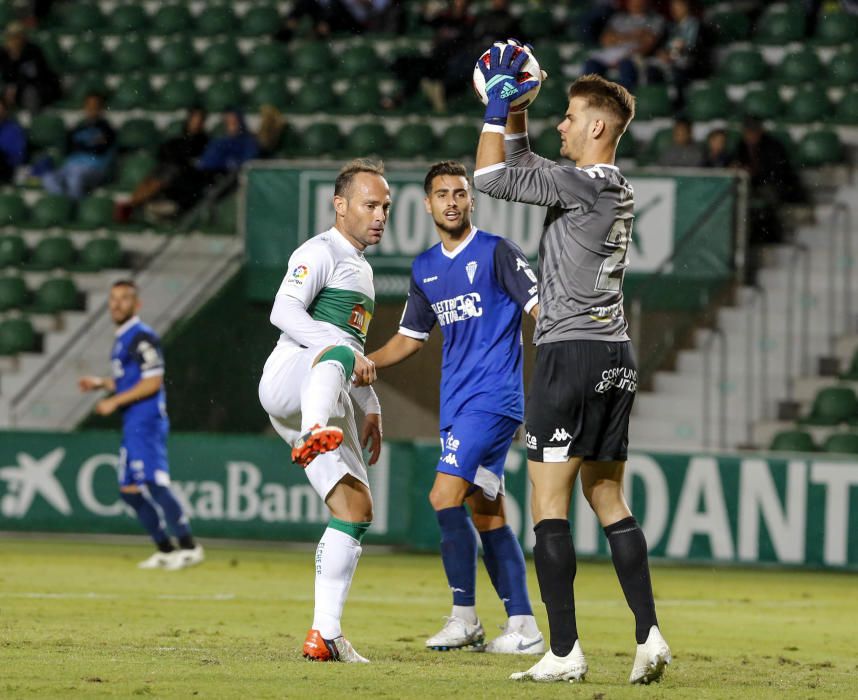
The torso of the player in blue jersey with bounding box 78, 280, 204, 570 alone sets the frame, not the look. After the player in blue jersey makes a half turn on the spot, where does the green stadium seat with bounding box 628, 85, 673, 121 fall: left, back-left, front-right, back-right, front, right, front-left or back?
front

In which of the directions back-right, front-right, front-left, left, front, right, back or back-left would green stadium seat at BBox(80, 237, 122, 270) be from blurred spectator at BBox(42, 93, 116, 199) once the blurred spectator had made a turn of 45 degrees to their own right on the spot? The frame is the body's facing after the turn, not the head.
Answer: left

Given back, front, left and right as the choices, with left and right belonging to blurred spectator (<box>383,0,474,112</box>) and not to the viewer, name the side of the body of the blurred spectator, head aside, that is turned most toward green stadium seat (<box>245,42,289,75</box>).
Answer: right

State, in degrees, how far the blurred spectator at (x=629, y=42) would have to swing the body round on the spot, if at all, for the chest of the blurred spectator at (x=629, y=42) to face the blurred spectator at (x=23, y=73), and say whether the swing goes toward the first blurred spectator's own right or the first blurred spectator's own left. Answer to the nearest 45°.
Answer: approximately 45° to the first blurred spectator's own right

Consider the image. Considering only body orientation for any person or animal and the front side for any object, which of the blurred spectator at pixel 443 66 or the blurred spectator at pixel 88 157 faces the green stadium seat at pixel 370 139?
the blurred spectator at pixel 443 66

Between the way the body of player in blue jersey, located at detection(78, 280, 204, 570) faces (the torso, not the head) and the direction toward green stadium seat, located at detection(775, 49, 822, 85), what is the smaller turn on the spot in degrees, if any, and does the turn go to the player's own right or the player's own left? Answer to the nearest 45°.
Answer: approximately 180°

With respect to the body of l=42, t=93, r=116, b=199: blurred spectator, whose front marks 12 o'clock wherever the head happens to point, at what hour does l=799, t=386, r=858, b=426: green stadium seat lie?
The green stadium seat is roughly at 9 o'clock from the blurred spectator.

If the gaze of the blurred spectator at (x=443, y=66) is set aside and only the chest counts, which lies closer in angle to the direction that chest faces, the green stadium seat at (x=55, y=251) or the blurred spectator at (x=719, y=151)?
the green stadium seat

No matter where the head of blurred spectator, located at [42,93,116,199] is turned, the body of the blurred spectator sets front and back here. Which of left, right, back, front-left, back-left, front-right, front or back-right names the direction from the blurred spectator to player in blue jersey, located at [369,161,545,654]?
front-left

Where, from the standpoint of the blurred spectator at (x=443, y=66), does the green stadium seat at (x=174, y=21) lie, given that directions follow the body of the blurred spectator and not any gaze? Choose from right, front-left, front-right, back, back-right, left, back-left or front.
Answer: right

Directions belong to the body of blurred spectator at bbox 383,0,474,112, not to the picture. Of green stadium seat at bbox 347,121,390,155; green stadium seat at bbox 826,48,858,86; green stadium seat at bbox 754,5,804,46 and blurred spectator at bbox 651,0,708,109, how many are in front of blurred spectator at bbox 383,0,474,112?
1

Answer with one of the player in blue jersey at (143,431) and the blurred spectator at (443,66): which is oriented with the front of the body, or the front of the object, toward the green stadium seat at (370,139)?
the blurred spectator

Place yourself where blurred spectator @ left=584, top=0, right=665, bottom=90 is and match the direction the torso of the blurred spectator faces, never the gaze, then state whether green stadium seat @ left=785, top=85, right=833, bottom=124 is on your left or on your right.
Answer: on your left

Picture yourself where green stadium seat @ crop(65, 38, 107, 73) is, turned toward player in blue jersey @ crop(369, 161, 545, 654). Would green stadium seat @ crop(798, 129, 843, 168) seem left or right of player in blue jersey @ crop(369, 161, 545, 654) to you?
left

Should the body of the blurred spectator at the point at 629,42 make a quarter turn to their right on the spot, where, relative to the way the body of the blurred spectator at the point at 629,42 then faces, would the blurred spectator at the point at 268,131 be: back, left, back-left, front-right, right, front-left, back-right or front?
front-left
